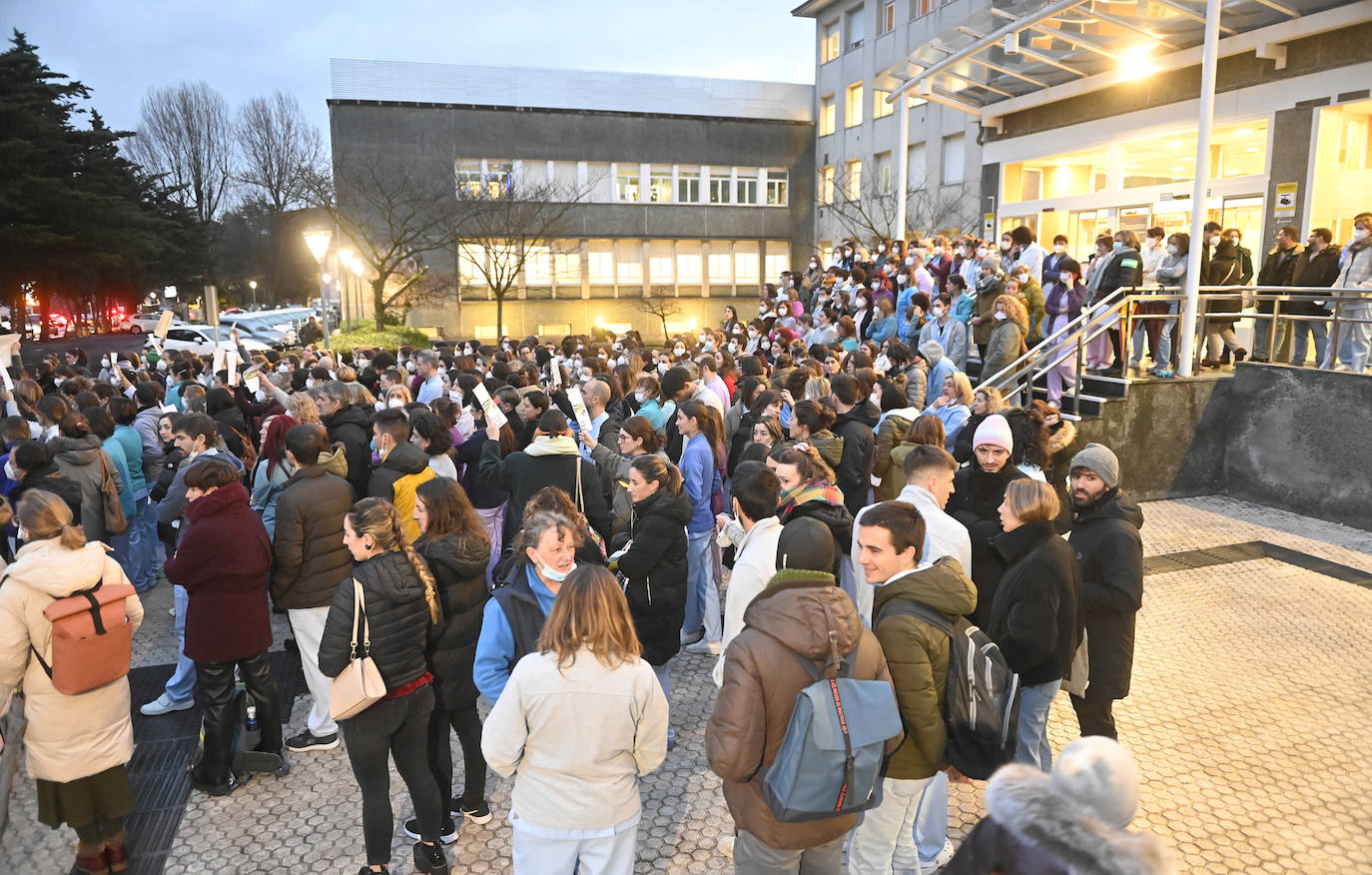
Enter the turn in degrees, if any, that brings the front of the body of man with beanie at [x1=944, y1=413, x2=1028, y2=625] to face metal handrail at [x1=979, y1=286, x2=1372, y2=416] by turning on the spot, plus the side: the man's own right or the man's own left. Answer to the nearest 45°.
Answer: approximately 180°

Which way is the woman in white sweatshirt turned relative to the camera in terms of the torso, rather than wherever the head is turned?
away from the camera

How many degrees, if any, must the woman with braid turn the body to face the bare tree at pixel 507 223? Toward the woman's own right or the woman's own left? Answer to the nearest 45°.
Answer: approximately 45° to the woman's own right

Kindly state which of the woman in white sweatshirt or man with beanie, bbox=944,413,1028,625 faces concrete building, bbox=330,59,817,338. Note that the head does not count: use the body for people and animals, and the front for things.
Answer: the woman in white sweatshirt

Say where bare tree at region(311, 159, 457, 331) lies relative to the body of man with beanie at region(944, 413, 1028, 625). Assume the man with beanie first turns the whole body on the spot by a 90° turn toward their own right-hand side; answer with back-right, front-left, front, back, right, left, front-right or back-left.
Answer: front-right

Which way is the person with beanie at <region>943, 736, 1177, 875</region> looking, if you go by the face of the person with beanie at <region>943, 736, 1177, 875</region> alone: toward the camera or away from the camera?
away from the camera

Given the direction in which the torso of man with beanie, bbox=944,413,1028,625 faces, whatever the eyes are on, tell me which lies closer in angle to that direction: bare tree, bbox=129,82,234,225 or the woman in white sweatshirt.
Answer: the woman in white sweatshirt

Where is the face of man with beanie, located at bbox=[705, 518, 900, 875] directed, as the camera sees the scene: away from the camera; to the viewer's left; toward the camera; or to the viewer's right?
away from the camera

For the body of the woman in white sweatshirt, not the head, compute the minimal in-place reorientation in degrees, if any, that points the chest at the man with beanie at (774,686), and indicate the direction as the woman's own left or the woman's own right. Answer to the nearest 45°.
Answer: approximately 90° to the woman's own right

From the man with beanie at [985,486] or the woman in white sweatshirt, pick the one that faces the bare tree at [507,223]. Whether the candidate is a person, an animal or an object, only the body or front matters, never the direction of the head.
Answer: the woman in white sweatshirt

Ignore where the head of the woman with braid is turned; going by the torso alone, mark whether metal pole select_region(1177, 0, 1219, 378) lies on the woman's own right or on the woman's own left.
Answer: on the woman's own right

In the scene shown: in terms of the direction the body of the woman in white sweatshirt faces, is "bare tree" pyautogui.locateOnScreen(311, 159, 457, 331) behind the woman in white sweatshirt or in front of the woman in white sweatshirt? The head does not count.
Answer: in front

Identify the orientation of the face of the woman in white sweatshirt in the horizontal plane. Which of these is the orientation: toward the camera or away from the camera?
away from the camera

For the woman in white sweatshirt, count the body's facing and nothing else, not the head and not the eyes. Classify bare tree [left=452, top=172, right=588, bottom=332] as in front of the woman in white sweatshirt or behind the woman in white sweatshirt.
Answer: in front

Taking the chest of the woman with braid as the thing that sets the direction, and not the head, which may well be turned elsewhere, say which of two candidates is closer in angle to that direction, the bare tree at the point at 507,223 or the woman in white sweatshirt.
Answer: the bare tree

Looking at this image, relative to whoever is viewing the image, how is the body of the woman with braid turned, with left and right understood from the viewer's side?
facing away from the viewer and to the left of the viewer

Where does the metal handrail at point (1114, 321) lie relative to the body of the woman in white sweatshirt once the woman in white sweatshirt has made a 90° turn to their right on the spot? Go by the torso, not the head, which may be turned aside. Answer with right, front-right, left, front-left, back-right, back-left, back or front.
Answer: front-left
